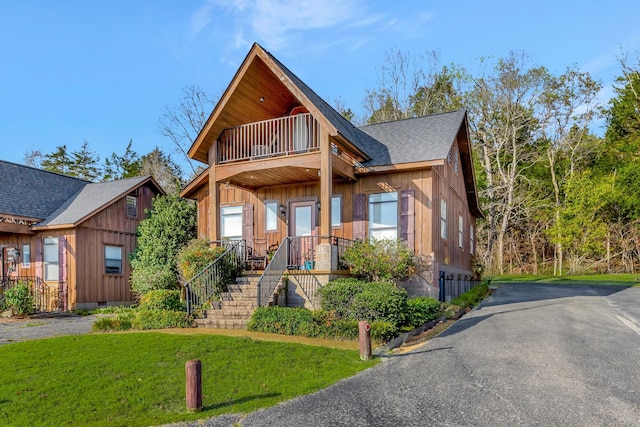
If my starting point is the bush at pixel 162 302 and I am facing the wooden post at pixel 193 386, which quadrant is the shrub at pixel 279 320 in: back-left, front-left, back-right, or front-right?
front-left

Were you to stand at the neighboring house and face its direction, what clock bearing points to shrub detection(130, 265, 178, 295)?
The shrub is roughly at 9 o'clock from the neighboring house.

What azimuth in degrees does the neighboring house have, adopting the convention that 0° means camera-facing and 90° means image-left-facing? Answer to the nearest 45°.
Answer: approximately 45°

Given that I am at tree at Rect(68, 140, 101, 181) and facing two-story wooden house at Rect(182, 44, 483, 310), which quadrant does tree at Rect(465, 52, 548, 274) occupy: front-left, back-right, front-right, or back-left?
front-left

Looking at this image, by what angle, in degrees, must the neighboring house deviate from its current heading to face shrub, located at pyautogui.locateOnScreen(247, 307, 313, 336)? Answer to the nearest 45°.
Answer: approximately 45° to its left

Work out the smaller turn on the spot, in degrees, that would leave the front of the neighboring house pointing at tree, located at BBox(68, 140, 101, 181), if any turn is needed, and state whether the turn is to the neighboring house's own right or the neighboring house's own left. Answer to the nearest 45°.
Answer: approximately 135° to the neighboring house's own right

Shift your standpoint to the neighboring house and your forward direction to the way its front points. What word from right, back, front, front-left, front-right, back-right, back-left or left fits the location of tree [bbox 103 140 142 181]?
back-right

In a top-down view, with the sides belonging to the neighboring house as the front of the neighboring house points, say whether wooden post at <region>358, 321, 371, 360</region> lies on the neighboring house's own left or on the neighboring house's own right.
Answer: on the neighboring house's own left

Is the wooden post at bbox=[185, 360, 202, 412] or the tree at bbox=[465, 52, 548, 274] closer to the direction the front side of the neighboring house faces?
the wooden post

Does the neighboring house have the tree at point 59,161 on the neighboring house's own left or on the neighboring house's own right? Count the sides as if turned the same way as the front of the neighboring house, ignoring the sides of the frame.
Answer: on the neighboring house's own right
